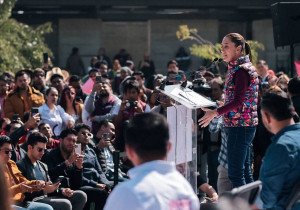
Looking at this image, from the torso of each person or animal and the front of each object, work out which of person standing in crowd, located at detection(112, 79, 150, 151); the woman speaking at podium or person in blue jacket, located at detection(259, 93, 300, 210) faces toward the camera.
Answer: person standing in crowd, located at detection(112, 79, 150, 151)

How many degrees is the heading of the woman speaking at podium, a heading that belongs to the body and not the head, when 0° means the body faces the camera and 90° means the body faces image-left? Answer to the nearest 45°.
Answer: approximately 90°

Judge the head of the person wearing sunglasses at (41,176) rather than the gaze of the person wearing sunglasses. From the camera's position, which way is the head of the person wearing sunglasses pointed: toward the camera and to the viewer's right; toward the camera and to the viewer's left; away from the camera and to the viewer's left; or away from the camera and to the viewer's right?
toward the camera and to the viewer's right

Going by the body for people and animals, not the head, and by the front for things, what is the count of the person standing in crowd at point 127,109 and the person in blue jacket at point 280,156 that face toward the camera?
1

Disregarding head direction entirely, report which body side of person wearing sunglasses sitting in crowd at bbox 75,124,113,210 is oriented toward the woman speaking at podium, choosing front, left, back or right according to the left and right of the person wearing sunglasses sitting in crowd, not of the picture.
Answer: front

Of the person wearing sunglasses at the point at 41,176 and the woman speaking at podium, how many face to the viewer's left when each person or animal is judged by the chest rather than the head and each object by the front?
1

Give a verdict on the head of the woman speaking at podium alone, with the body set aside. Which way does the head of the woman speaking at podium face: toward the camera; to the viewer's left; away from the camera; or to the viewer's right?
to the viewer's left

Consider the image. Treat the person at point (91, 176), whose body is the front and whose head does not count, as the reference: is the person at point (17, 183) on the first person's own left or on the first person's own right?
on the first person's own right

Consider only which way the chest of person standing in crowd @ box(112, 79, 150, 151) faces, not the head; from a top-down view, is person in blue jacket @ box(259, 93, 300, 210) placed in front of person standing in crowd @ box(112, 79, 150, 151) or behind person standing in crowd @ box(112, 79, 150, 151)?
in front
